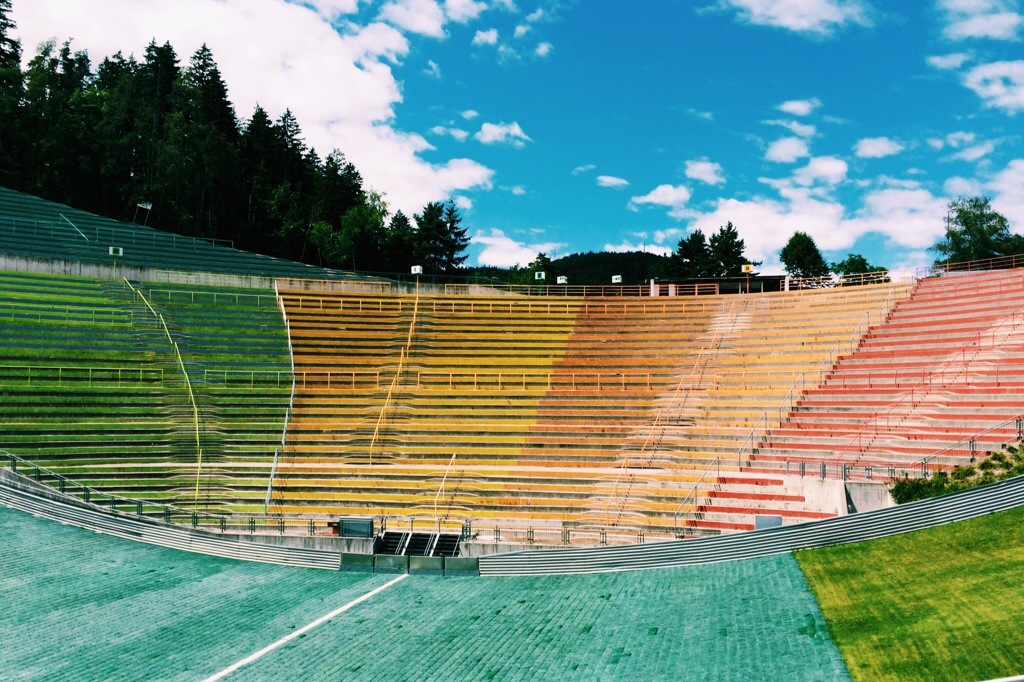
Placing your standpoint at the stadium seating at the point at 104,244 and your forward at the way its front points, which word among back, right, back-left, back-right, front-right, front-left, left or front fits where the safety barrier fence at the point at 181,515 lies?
front-right

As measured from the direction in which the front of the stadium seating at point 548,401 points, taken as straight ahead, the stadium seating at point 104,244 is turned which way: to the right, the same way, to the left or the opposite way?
to the left

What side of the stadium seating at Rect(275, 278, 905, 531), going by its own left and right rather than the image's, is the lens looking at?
front

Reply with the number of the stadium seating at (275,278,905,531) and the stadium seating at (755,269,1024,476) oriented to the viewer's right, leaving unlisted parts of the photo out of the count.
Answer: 0

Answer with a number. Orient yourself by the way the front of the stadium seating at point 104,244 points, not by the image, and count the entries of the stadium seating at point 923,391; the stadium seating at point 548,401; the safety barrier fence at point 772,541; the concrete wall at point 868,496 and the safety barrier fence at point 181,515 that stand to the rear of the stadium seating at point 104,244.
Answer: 0

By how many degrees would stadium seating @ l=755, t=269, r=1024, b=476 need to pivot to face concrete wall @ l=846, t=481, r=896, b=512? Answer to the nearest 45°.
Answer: approximately 45° to its left

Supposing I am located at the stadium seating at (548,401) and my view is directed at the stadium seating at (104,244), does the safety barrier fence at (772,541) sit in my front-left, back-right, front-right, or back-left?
back-left

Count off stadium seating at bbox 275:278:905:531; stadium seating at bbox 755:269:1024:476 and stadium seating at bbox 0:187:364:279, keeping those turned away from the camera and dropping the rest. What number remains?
0

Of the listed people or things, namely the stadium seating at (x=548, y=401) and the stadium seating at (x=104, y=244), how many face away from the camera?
0

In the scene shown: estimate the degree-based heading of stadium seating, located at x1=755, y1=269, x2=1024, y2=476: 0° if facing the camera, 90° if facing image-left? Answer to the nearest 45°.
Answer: approximately 45°

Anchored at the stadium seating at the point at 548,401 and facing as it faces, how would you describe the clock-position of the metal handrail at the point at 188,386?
The metal handrail is roughly at 3 o'clock from the stadium seating.

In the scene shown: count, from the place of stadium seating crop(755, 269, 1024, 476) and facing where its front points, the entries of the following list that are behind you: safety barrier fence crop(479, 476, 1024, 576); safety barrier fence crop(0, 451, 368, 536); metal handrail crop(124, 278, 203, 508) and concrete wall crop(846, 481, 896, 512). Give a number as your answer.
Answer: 0

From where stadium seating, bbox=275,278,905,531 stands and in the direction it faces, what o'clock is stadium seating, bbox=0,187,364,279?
stadium seating, bbox=0,187,364,279 is roughly at 4 o'clock from stadium seating, bbox=275,278,905,531.

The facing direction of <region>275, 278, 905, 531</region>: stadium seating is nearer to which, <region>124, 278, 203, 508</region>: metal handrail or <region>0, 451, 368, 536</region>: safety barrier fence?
the safety barrier fence

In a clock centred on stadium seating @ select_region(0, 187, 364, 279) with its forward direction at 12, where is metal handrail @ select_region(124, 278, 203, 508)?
The metal handrail is roughly at 1 o'clock from the stadium seating.

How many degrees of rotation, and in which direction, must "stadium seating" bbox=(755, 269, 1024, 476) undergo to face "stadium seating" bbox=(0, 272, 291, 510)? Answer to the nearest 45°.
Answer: approximately 45° to its right
